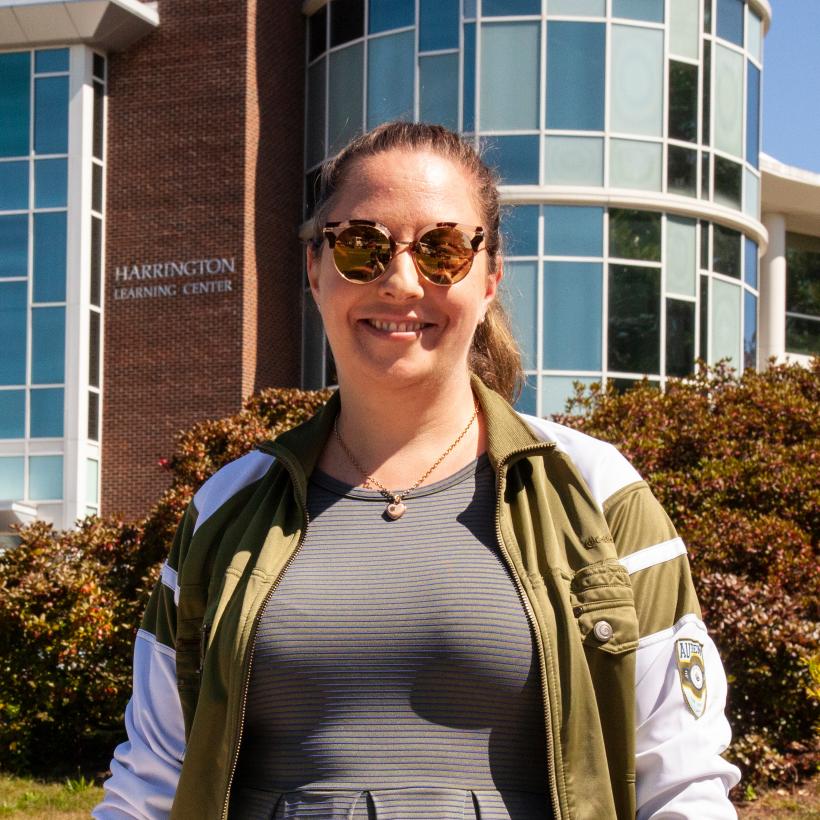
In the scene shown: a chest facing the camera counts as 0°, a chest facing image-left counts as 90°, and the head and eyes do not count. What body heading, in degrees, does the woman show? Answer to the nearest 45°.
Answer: approximately 0°
